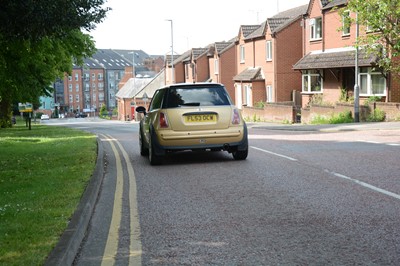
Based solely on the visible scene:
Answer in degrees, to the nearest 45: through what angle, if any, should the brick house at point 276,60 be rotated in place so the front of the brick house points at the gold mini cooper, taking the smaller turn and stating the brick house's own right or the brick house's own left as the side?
approximately 45° to the brick house's own left

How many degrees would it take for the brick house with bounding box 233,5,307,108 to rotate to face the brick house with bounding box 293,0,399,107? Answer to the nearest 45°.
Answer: approximately 45° to its left

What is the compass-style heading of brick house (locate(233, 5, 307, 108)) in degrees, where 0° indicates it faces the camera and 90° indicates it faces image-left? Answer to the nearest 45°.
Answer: approximately 45°

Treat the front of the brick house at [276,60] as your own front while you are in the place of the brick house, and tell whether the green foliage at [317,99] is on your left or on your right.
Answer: on your left

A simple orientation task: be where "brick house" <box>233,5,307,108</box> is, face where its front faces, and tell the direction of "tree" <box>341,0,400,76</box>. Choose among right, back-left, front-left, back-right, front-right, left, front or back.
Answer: front-left

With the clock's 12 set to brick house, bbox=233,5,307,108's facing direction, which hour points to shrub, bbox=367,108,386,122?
The shrub is roughly at 10 o'clock from the brick house.

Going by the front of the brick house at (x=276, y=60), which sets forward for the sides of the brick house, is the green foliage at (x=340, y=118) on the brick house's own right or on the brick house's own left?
on the brick house's own left
